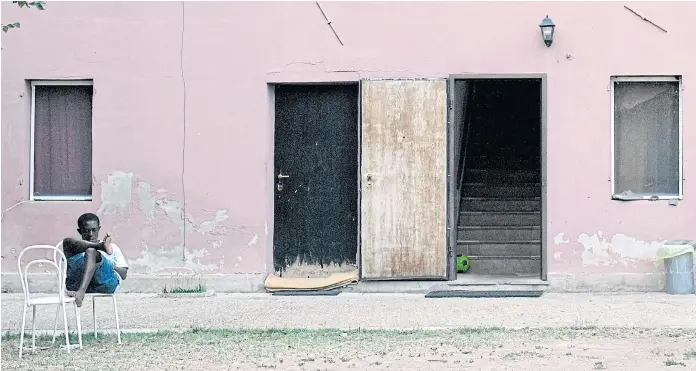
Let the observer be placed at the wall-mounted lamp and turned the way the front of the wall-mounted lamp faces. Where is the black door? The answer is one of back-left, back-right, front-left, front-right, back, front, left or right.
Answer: right

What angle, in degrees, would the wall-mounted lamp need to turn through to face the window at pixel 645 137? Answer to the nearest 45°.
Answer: approximately 135° to its left

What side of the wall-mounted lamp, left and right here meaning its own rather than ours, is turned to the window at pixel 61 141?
right

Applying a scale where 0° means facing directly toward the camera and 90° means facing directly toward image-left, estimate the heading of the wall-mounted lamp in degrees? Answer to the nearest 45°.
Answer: approximately 0°
